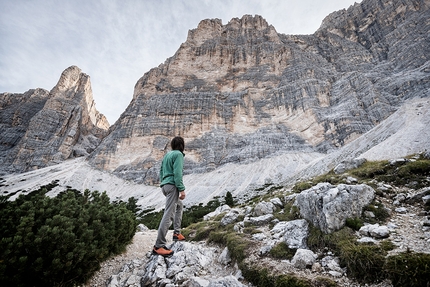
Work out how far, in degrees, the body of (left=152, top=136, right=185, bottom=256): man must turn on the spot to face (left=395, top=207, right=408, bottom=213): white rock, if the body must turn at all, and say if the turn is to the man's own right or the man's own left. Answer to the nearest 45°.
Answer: approximately 45° to the man's own right

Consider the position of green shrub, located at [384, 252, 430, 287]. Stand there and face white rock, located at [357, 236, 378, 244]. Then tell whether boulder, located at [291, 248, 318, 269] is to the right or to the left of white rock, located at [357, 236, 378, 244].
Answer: left

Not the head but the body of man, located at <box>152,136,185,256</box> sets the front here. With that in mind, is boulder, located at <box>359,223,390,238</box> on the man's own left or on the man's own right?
on the man's own right

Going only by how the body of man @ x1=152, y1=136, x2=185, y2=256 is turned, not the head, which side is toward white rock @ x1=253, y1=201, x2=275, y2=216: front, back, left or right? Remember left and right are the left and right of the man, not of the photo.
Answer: front

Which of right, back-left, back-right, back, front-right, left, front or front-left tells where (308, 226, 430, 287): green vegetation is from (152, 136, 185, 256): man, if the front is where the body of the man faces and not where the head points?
right

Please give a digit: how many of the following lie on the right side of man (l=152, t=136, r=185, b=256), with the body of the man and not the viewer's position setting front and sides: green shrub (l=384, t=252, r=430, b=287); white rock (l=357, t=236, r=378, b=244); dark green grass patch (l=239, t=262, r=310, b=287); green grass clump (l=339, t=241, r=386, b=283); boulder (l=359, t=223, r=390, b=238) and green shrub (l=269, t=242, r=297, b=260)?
6

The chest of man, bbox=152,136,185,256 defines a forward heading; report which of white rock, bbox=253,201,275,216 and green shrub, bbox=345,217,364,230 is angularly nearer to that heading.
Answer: the white rock

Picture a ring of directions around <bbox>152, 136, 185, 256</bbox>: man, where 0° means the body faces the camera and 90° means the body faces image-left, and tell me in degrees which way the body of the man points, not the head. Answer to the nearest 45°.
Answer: approximately 225°

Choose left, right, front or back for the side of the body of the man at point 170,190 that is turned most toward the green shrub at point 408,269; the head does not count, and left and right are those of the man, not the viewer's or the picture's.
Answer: right

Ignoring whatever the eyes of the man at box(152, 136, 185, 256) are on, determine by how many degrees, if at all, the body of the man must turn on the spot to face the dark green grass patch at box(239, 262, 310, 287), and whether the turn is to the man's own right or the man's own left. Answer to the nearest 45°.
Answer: approximately 90° to the man's own right

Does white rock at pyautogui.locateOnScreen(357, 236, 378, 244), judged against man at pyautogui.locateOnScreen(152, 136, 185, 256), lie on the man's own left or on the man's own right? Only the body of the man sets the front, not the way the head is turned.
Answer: on the man's own right

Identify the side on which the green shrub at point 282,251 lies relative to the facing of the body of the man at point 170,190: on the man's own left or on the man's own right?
on the man's own right

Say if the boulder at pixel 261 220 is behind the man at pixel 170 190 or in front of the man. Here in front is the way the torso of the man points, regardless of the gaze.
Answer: in front
